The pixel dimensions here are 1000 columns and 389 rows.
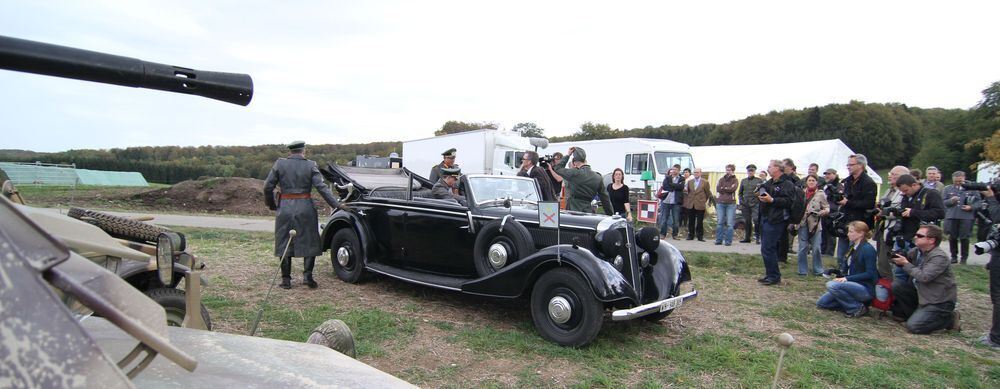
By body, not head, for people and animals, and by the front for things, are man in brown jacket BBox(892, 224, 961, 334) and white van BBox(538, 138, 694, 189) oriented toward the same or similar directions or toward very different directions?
very different directions

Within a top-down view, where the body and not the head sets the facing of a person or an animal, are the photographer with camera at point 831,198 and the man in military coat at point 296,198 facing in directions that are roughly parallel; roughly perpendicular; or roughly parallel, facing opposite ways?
roughly perpendicular

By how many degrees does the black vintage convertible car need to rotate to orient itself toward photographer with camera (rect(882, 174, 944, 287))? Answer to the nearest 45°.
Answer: approximately 45° to its left

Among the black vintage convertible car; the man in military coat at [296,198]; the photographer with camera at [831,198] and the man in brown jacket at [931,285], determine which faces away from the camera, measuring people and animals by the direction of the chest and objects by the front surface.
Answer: the man in military coat

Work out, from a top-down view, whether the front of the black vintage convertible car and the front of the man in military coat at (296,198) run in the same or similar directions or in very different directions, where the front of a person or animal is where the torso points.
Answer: very different directions

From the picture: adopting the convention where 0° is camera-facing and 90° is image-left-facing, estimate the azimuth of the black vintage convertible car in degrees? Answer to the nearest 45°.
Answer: approximately 315°

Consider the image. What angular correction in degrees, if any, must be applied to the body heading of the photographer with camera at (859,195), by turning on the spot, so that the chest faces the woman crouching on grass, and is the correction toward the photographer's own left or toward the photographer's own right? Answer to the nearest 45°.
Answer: approximately 45° to the photographer's own left

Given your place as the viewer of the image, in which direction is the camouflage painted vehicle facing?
facing away from the viewer and to the right of the viewer

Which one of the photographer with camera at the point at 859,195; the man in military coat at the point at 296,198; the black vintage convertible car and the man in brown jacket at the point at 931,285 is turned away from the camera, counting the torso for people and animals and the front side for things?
the man in military coat

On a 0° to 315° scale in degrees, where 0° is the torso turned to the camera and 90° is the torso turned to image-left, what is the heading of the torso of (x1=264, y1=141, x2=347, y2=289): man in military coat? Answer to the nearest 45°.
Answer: approximately 180°

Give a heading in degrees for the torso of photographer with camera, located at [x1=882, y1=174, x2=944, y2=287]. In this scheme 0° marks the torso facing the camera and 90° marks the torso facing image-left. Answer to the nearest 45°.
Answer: approximately 90°

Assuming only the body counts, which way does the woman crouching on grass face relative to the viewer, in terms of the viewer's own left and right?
facing to the left of the viewer

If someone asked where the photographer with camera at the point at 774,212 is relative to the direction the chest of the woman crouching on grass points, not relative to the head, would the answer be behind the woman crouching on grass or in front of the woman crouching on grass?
in front
